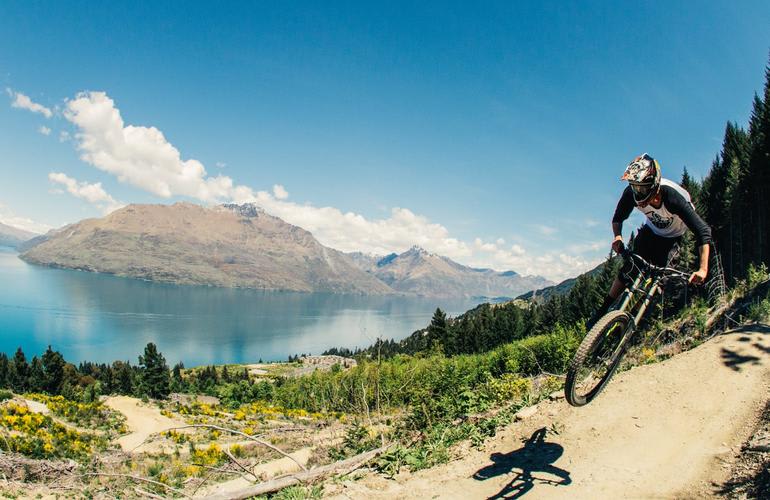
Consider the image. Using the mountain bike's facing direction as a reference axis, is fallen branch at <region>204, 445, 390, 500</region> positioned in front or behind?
in front

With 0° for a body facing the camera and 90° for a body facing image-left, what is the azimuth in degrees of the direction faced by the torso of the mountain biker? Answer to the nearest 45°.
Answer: approximately 45°

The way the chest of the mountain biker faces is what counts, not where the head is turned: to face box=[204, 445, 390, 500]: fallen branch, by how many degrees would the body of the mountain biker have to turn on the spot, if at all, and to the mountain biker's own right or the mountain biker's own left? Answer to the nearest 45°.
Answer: approximately 45° to the mountain biker's own right
